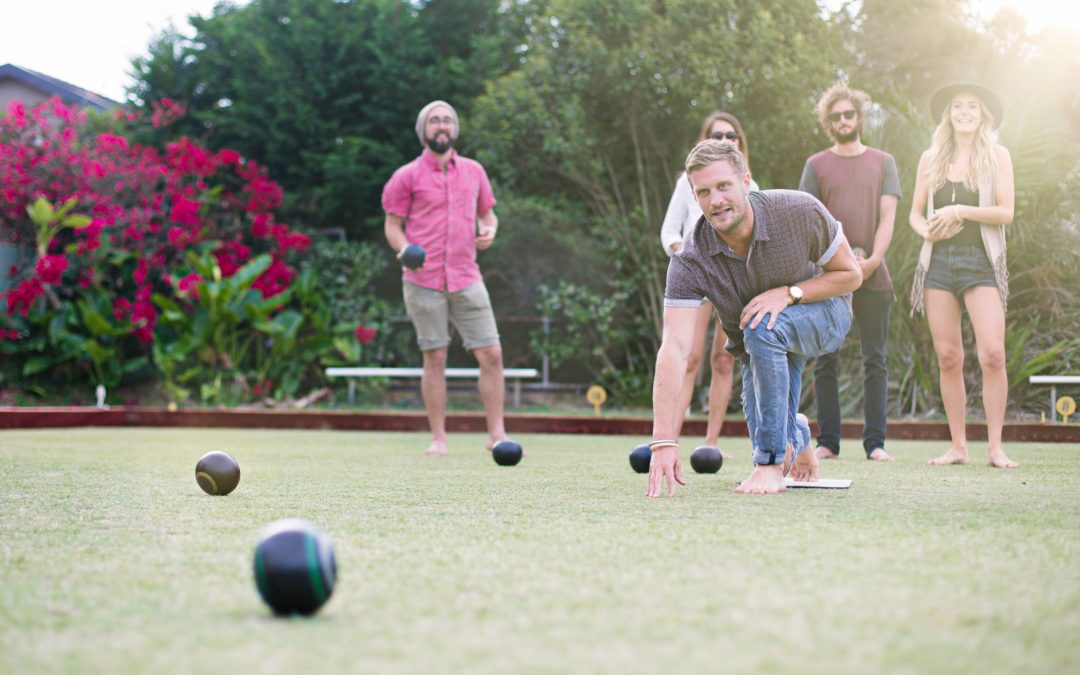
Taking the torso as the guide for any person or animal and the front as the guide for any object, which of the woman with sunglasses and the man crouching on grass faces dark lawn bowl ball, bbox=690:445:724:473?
the woman with sunglasses

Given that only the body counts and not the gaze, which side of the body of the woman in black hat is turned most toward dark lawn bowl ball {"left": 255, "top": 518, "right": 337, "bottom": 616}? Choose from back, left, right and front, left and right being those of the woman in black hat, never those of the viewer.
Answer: front

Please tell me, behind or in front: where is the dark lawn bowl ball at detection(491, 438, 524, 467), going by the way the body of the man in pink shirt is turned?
in front

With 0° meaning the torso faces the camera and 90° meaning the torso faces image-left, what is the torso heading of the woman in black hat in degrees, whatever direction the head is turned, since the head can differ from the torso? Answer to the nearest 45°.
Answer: approximately 0°

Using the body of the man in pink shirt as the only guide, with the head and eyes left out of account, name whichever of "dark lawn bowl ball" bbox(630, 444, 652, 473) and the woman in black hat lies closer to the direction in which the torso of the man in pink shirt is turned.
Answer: the dark lawn bowl ball

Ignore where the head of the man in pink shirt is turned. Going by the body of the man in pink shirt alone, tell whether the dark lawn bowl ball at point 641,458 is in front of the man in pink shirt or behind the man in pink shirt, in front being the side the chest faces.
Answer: in front

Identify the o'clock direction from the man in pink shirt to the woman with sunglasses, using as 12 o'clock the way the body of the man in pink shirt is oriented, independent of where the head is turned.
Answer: The woman with sunglasses is roughly at 10 o'clock from the man in pink shirt.

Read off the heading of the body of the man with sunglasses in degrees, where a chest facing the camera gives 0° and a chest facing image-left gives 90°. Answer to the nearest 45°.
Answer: approximately 0°

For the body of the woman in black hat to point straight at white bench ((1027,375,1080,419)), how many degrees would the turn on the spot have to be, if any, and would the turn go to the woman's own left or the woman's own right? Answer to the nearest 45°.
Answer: approximately 180°

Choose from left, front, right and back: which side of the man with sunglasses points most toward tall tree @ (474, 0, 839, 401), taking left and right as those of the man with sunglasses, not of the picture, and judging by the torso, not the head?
back
